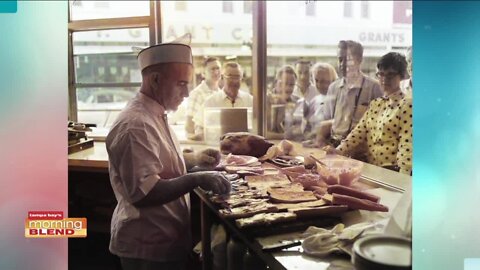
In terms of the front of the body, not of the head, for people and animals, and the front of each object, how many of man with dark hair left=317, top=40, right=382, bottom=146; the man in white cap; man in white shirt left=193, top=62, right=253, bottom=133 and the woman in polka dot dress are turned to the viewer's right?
1

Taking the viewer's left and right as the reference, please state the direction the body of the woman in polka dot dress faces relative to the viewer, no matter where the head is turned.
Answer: facing the viewer and to the left of the viewer

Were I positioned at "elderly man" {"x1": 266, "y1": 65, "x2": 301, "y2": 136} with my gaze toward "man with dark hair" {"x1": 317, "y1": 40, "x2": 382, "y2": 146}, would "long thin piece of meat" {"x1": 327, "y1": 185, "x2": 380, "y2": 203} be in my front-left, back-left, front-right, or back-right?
front-right

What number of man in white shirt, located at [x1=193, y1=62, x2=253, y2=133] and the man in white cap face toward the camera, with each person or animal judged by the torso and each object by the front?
1

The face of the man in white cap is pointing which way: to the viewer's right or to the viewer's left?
to the viewer's right

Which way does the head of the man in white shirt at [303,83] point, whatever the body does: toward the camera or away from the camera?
toward the camera

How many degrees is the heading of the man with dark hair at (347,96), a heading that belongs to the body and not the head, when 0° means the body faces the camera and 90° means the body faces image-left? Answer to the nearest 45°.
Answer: approximately 45°

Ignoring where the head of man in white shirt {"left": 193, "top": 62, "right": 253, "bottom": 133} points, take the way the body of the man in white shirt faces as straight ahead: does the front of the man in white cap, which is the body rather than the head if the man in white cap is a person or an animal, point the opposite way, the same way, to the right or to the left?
to the left

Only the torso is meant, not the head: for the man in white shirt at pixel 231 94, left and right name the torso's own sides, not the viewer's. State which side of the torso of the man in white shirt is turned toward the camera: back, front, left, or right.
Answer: front

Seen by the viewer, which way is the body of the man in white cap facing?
to the viewer's right
